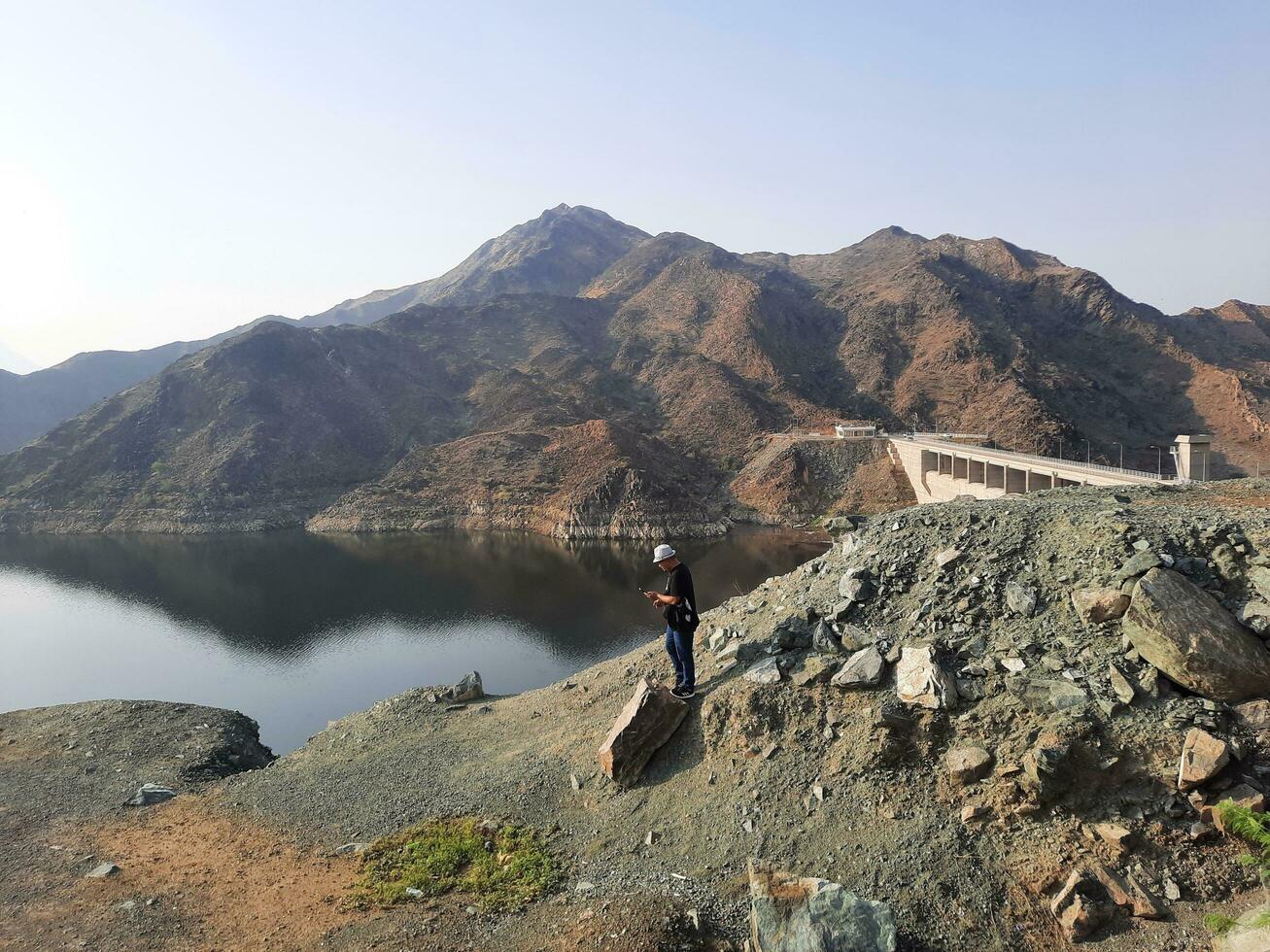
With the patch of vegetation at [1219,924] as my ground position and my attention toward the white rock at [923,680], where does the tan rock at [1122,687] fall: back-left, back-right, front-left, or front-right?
front-right

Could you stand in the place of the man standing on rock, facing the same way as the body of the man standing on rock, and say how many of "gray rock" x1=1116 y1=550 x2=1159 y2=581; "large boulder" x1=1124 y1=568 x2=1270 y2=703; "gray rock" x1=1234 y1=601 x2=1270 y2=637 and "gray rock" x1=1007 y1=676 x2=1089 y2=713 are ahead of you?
0

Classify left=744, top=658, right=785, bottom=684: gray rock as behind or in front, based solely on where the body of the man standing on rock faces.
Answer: behind

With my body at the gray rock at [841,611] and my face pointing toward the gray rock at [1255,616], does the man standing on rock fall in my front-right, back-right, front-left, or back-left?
back-right

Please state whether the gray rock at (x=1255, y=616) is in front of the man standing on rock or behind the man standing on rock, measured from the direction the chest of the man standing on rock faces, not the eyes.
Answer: behind

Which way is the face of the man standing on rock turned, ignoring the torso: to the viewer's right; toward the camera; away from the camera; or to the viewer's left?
to the viewer's left

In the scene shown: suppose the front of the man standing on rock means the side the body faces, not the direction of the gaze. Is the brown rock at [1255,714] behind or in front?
behind

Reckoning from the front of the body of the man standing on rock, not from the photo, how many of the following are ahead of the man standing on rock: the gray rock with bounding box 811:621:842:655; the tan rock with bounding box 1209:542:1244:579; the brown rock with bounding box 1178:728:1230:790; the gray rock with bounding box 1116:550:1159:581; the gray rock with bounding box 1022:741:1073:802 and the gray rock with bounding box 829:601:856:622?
0

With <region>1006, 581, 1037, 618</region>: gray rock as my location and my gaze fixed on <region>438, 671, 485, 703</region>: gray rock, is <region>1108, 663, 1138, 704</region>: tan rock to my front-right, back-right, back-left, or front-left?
back-left

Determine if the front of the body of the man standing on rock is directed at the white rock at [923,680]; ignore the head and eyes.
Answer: no

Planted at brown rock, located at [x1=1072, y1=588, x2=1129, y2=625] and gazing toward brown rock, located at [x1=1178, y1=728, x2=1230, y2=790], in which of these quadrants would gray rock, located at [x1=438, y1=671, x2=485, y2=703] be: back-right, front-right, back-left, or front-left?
back-right

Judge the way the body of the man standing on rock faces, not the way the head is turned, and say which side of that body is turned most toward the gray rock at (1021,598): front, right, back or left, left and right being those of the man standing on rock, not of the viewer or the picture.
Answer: back

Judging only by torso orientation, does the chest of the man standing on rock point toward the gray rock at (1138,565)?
no

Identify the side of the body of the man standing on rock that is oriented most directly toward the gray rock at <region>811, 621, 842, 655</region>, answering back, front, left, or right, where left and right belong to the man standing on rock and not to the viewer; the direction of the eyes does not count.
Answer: back

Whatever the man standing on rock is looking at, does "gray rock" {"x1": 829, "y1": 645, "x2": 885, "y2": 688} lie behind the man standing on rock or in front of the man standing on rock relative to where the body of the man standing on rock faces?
behind

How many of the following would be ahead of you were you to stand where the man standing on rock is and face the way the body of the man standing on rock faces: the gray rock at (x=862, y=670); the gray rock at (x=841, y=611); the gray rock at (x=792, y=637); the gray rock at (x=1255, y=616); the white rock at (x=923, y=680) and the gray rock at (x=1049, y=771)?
0

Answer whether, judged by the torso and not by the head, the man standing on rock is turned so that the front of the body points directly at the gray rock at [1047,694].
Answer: no

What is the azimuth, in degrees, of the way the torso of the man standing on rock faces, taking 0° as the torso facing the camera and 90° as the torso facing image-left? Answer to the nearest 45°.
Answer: approximately 90°
